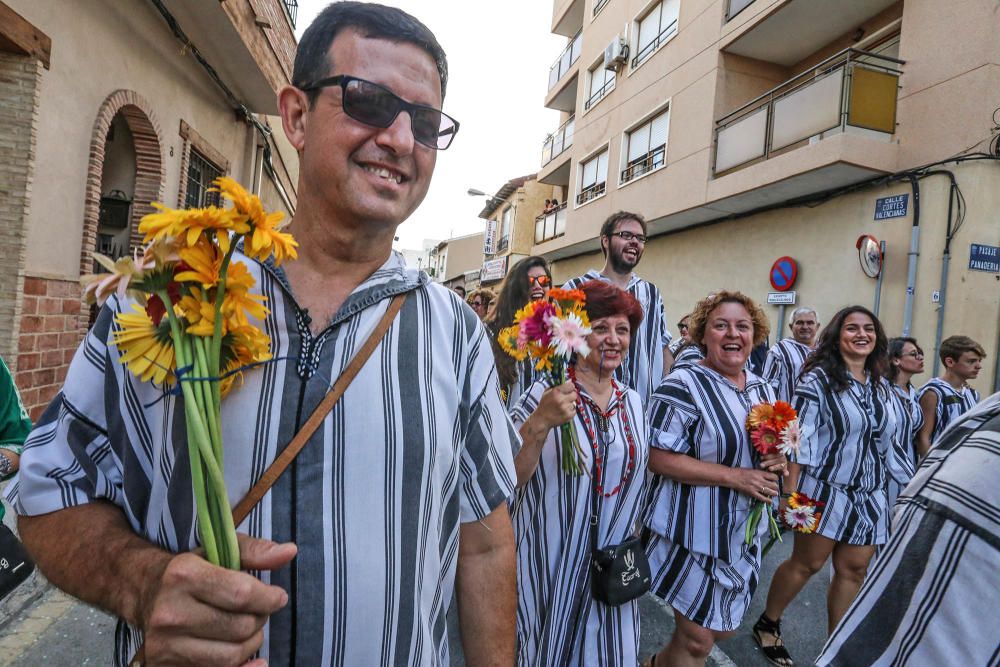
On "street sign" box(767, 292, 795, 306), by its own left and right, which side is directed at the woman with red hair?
front

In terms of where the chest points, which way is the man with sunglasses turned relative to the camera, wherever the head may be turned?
toward the camera

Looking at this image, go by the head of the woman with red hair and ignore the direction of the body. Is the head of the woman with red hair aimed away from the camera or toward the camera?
toward the camera

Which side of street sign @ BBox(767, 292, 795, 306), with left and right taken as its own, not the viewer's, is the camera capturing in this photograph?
front

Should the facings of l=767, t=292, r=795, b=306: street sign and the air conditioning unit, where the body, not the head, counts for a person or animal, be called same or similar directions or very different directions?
same or similar directions

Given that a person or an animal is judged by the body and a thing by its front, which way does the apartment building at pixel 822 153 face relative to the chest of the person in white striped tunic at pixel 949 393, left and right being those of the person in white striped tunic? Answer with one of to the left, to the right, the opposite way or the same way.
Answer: to the right

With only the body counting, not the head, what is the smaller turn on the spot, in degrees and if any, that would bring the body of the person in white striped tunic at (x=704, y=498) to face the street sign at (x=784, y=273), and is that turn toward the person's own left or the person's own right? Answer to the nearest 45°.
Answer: approximately 135° to the person's own left

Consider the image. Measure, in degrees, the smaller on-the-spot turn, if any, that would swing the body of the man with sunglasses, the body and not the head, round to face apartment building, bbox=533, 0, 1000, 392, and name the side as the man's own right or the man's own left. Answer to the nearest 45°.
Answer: approximately 135° to the man's own left

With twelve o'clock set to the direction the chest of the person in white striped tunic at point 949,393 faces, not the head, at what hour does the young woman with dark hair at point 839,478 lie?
The young woman with dark hair is roughly at 2 o'clock from the person in white striped tunic.

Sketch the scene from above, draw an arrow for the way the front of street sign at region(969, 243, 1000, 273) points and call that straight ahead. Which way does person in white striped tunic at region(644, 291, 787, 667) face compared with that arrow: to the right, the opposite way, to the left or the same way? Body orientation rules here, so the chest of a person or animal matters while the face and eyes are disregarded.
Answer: to the left

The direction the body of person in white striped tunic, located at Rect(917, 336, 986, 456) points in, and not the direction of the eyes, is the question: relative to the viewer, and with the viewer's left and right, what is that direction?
facing the viewer and to the right of the viewer

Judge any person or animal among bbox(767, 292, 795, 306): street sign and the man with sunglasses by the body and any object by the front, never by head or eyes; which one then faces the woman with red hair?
the street sign

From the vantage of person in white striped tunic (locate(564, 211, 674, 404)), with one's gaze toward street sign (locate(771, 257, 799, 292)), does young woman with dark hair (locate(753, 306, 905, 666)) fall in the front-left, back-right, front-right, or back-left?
front-right

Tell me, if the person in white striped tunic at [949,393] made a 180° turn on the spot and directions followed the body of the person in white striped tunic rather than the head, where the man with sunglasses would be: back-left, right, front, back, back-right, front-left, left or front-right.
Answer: back-left

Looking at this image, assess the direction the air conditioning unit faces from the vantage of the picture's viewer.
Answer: facing the viewer and to the left of the viewer

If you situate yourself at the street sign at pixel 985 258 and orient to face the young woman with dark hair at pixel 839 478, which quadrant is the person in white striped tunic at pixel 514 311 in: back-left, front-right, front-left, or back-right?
front-right

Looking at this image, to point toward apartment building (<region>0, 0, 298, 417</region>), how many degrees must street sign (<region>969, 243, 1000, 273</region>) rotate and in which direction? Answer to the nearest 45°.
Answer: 0° — it already faces it

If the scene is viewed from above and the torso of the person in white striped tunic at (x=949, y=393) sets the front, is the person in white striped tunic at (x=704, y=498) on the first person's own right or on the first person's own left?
on the first person's own right

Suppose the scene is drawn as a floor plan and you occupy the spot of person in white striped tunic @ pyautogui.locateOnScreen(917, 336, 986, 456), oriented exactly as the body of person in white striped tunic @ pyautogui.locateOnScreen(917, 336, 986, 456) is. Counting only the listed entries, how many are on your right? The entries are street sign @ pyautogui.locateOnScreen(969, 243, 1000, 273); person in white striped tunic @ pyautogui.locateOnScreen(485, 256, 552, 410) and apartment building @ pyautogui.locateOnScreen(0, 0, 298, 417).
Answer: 2

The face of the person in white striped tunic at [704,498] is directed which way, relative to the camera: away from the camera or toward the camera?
toward the camera
